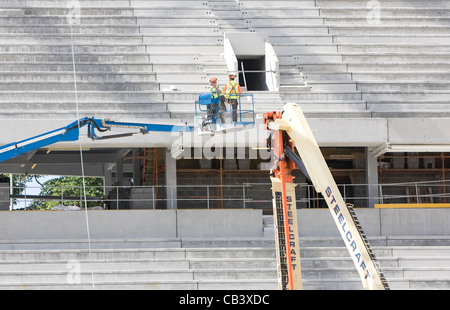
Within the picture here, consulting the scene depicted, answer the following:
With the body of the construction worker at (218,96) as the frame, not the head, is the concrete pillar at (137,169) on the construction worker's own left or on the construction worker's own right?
on the construction worker's own right
